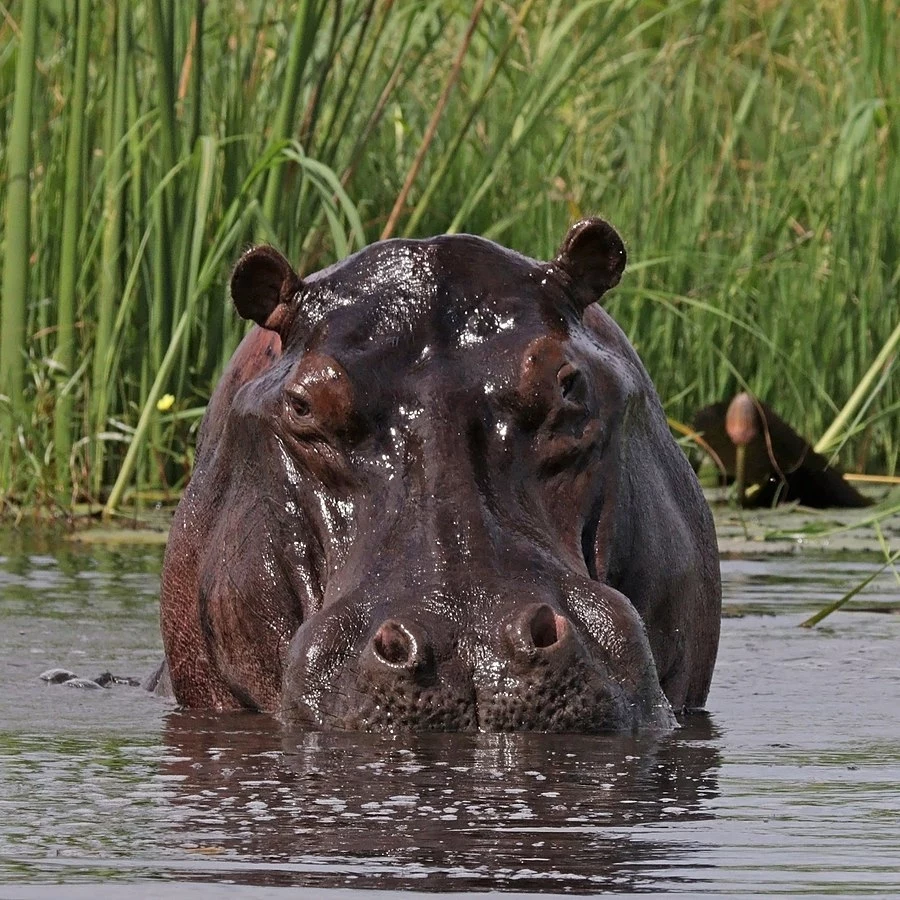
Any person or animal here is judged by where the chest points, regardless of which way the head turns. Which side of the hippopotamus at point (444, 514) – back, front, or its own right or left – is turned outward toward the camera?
front
